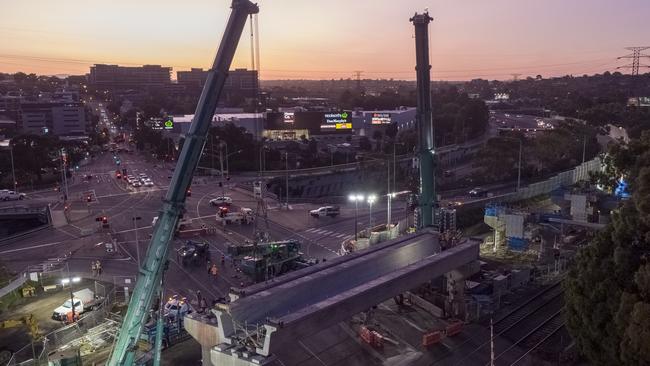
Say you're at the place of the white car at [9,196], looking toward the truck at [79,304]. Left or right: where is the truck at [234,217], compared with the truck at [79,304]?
left

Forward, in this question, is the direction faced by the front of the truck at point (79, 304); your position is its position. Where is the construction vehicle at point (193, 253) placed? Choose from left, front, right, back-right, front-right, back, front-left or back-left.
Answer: back

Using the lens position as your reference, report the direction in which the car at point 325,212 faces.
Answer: facing to the left of the viewer

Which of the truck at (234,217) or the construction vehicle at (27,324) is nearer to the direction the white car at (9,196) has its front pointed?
the truck

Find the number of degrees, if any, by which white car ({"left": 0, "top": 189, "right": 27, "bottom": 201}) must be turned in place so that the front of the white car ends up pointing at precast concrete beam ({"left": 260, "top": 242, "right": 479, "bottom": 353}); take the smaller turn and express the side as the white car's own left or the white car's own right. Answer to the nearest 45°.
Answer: approximately 90° to the white car's own right

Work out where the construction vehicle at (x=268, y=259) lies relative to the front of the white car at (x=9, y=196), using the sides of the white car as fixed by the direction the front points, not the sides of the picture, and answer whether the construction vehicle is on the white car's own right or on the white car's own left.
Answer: on the white car's own right

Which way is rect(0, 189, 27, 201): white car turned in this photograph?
to the viewer's right

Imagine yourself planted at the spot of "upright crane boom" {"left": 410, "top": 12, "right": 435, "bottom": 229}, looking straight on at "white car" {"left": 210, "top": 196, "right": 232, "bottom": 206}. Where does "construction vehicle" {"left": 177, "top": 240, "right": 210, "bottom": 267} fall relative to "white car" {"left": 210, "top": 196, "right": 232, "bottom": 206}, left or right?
left
